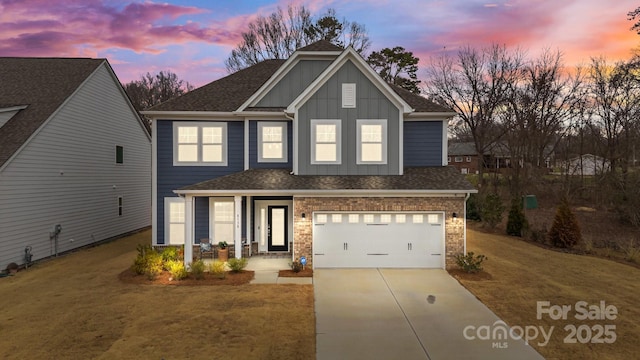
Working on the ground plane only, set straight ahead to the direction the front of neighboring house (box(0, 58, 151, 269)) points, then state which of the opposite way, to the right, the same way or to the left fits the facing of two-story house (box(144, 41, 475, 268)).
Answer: the same way

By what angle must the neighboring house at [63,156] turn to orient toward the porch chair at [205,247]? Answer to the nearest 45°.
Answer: approximately 90° to its left

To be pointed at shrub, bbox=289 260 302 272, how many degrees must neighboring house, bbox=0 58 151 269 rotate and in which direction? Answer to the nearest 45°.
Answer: approximately 90° to its left

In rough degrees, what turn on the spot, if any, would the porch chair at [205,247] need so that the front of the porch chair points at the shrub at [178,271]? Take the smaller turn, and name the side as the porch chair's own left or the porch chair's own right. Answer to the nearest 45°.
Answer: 0° — it already faces it

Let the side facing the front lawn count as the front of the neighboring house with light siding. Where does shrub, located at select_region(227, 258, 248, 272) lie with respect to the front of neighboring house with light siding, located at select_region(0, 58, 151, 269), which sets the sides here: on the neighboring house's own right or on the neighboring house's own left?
on the neighboring house's own left

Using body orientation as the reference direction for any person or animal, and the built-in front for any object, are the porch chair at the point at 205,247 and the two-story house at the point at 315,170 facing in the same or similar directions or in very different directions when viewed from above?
same or similar directions

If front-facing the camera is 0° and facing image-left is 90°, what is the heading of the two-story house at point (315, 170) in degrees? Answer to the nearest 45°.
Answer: approximately 0°

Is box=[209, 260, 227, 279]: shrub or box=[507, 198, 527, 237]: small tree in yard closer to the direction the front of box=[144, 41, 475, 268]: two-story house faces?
the shrub

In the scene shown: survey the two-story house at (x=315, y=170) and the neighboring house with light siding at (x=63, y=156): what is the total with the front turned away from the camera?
0

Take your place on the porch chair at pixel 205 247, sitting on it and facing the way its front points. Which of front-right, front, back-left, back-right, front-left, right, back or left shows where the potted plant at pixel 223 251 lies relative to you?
front-left

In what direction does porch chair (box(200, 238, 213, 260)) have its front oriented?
toward the camera

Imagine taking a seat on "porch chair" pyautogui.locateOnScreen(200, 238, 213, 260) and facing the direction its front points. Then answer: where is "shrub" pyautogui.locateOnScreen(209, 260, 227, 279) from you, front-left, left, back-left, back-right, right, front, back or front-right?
front
